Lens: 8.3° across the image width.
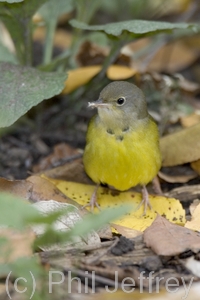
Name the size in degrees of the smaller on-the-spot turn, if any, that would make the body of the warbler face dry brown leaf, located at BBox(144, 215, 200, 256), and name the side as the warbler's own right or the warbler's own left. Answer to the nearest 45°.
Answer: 0° — it already faces it

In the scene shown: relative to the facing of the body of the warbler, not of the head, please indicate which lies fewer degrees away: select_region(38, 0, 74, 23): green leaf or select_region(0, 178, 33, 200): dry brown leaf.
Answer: the dry brown leaf

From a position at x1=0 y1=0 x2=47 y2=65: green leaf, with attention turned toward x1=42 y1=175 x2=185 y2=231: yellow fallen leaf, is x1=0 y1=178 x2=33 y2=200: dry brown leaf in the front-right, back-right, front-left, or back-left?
front-right

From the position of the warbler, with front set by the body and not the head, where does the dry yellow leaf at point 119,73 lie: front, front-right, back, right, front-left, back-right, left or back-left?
back

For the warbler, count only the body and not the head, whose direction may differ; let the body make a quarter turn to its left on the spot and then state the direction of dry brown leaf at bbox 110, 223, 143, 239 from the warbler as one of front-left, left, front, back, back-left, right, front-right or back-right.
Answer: right

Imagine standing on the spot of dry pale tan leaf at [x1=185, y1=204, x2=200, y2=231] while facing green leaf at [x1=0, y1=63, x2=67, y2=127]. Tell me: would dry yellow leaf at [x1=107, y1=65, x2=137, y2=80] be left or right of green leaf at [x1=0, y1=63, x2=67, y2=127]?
right

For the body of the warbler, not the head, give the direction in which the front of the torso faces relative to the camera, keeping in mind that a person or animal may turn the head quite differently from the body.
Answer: toward the camera

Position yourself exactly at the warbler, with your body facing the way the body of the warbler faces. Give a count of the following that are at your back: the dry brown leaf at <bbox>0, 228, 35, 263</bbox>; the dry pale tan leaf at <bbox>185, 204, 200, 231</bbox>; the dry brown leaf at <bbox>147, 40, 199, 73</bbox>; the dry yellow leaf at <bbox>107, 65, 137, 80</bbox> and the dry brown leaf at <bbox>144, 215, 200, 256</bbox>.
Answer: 2
